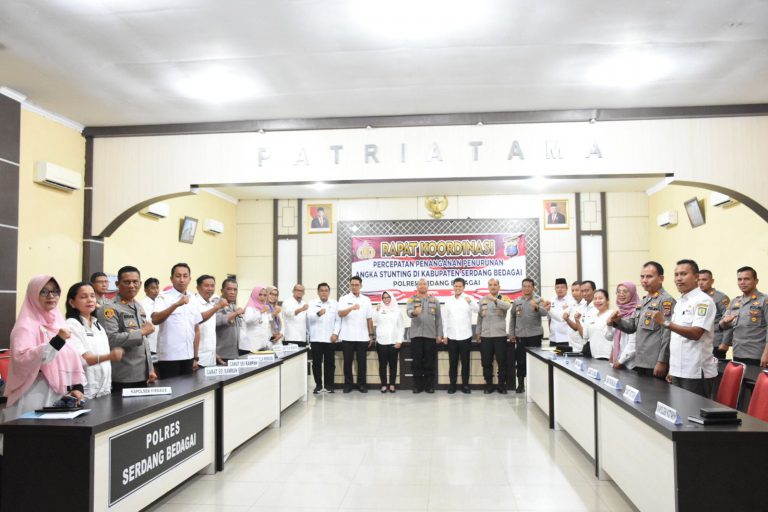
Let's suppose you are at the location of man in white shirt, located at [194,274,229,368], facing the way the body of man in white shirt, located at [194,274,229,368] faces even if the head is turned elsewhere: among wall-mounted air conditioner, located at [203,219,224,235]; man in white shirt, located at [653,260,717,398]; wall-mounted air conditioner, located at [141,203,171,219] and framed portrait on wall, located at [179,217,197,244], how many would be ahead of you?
1

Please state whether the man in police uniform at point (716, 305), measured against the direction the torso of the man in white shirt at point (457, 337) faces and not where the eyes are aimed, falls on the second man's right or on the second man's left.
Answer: on the second man's left

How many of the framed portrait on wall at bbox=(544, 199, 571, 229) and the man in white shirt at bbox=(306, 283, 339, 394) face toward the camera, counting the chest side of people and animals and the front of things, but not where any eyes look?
2

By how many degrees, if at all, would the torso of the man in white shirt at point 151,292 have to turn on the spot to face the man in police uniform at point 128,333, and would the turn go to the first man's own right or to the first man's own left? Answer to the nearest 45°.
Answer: approximately 45° to the first man's own right

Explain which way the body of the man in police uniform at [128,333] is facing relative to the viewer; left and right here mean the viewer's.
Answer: facing the viewer and to the right of the viewer

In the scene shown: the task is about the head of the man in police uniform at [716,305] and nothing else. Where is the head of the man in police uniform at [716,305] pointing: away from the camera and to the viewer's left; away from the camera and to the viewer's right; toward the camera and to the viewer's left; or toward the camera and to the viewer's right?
toward the camera and to the viewer's left

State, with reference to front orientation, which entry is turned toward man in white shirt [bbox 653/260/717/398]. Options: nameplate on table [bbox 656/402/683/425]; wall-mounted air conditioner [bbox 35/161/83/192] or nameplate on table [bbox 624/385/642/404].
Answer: the wall-mounted air conditioner

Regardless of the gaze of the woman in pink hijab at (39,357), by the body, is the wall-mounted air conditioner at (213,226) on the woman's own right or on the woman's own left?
on the woman's own left

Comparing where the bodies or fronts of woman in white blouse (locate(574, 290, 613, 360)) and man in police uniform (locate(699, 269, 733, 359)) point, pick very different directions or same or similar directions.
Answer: same or similar directions

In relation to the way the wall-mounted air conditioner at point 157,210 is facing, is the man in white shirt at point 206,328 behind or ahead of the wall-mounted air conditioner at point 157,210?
ahead

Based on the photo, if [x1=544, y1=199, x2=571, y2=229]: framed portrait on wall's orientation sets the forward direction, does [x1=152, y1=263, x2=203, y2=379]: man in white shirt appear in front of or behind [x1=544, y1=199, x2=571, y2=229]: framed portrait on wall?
in front

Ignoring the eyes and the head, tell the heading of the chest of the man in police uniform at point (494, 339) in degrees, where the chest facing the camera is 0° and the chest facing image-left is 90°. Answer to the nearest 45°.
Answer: approximately 0°

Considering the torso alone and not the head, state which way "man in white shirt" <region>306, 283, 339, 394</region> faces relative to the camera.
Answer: toward the camera
